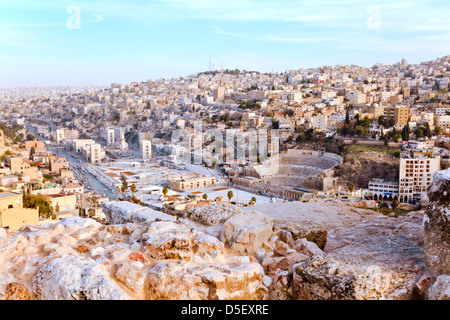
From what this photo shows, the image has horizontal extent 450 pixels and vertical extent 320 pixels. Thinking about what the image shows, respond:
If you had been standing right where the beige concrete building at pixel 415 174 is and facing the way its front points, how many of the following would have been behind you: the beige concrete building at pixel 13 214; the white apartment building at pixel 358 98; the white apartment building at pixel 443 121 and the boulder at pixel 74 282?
2

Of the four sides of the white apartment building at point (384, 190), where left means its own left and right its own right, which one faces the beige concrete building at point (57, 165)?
right

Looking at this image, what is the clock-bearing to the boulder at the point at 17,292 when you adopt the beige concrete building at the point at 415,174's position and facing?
The boulder is roughly at 12 o'clock from the beige concrete building.

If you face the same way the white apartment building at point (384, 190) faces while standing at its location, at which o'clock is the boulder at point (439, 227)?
The boulder is roughly at 12 o'clock from the white apartment building.

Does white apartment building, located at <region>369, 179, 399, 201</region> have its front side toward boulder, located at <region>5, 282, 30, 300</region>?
yes

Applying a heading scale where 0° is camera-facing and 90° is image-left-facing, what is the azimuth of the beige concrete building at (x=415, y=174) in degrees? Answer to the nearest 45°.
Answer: approximately 0°

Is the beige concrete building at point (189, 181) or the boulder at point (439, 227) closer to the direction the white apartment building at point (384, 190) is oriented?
the boulder

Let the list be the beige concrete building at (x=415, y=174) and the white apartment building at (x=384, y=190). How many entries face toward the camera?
2

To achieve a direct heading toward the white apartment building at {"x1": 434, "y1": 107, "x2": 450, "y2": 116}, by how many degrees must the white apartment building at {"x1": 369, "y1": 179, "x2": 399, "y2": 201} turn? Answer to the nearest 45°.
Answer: approximately 180°

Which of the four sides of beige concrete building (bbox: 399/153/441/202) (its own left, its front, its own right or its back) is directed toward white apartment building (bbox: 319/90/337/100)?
back

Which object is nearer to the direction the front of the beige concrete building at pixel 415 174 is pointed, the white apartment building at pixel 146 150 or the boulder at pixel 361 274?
the boulder
